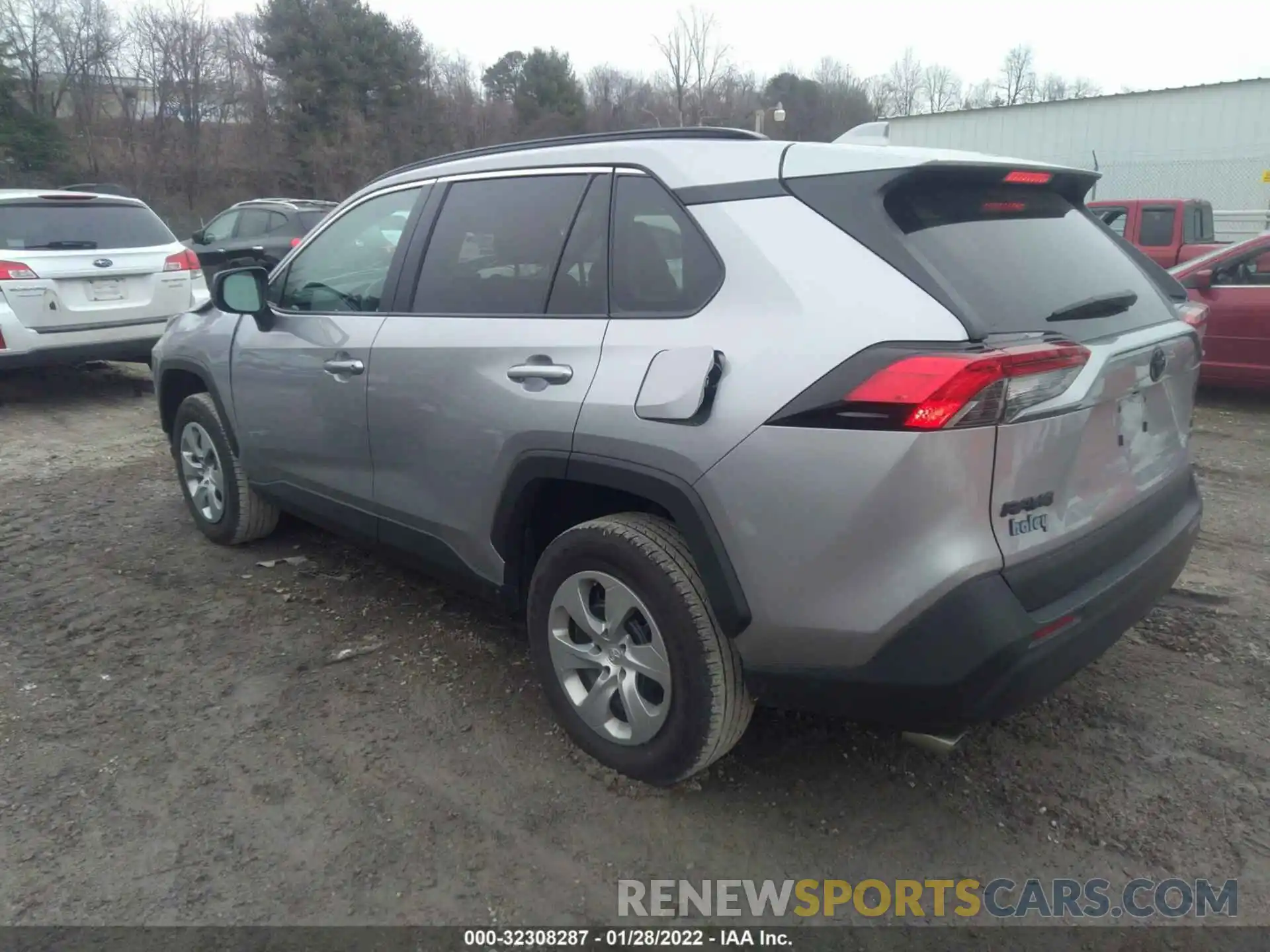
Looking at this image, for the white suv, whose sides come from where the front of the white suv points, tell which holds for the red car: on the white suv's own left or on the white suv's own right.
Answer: on the white suv's own right

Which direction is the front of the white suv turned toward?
away from the camera

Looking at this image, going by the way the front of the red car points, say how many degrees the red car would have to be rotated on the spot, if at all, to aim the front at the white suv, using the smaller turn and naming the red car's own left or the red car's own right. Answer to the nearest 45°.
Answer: approximately 45° to the red car's own left

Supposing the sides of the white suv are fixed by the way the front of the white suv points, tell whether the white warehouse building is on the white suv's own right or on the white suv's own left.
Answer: on the white suv's own right

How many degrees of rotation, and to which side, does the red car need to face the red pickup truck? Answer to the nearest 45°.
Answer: approximately 90° to its right

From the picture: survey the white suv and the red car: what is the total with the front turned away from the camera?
1

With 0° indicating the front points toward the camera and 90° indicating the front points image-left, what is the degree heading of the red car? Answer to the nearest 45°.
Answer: approximately 90°

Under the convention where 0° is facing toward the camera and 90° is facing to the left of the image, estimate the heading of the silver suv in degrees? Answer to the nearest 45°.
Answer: approximately 135°

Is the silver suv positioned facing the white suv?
yes

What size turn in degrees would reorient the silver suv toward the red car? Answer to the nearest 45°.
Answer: approximately 90° to its right

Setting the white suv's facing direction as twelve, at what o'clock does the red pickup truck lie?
The red pickup truck is roughly at 3 o'clock from the white suv.

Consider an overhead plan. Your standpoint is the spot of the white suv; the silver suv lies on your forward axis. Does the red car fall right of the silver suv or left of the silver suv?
left

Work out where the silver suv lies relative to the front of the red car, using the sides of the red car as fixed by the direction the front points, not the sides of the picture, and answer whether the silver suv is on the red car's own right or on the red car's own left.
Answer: on the red car's own left
